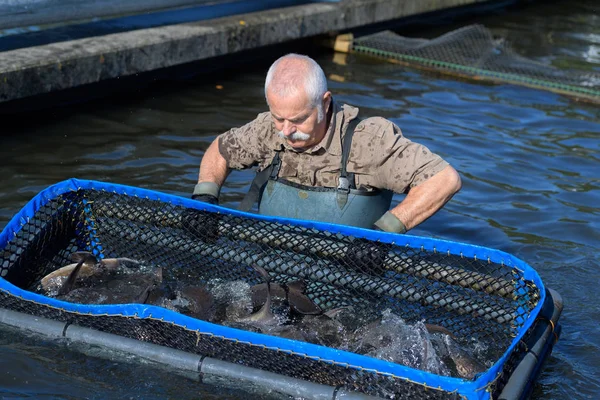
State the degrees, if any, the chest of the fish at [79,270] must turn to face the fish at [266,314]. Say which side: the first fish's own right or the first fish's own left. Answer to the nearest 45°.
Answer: approximately 135° to the first fish's own left

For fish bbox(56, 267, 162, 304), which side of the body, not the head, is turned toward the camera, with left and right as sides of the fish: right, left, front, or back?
left

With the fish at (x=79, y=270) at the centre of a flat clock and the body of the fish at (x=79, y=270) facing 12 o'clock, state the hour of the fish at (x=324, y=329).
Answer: the fish at (x=324, y=329) is roughly at 7 o'clock from the fish at (x=79, y=270).

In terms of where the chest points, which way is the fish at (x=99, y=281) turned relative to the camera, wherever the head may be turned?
to the viewer's left

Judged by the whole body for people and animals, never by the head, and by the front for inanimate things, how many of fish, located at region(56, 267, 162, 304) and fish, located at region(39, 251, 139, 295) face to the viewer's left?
2

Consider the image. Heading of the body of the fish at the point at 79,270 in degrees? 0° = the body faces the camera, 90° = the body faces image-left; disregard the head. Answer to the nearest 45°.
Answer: approximately 90°
